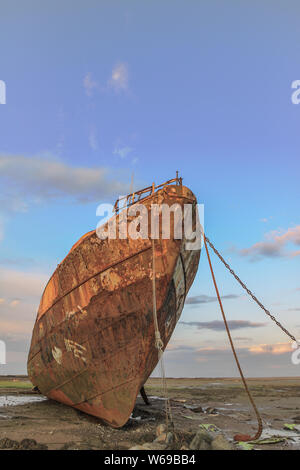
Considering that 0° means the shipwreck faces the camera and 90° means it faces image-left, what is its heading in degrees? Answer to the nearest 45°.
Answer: approximately 315°
